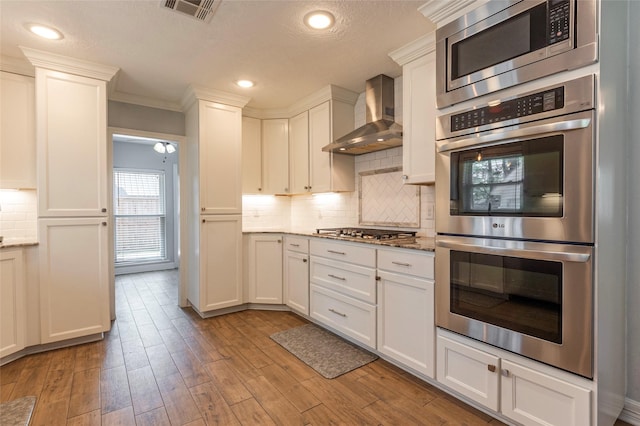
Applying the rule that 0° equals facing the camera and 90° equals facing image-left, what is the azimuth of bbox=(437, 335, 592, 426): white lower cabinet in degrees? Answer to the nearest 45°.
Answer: approximately 45°

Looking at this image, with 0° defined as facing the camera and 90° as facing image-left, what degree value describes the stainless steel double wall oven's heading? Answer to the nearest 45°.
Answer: approximately 45°

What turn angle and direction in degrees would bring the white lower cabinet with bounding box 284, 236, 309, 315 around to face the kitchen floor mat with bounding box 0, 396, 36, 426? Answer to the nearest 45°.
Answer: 0° — it already faces it

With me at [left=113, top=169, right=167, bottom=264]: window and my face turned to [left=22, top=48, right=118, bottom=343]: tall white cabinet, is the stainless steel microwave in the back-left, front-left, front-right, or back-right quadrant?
front-left

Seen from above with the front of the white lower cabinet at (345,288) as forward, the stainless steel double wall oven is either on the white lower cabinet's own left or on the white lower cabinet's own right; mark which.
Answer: on the white lower cabinet's own left

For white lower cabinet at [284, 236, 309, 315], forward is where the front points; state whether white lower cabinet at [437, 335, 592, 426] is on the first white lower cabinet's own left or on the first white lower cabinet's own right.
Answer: on the first white lower cabinet's own left

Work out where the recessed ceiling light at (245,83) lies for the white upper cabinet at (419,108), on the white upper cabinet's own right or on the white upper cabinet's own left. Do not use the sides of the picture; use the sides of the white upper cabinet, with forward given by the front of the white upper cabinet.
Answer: on the white upper cabinet's own right

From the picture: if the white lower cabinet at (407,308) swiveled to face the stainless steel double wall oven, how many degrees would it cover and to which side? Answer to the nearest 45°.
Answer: approximately 90° to its left

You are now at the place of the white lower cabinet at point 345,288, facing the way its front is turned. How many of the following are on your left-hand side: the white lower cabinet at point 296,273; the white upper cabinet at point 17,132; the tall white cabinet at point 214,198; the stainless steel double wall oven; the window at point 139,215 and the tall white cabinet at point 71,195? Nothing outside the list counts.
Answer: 1

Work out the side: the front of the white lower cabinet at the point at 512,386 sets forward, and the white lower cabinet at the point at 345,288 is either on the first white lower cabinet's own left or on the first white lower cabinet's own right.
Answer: on the first white lower cabinet's own right

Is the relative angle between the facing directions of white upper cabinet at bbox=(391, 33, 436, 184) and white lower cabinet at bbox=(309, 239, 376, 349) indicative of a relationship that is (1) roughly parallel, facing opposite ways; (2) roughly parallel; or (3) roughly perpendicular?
roughly parallel

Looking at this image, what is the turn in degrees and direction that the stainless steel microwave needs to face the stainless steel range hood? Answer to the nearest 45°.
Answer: approximately 90° to its right

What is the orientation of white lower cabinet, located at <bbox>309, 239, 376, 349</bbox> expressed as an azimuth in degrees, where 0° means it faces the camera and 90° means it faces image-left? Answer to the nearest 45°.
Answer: approximately 45°

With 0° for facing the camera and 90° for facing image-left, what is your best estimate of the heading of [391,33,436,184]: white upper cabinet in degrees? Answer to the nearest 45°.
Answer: approximately 45°

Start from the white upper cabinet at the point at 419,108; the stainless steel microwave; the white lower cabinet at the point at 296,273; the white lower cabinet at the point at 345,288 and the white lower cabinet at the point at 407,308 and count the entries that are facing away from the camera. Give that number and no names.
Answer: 0

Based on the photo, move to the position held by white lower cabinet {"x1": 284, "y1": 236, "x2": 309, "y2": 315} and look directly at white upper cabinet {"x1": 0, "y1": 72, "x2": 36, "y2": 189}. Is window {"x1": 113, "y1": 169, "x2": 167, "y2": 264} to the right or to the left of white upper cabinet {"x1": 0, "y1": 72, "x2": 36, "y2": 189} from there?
right

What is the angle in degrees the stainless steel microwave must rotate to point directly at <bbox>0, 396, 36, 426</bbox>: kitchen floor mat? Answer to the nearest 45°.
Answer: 0° — it already faces it

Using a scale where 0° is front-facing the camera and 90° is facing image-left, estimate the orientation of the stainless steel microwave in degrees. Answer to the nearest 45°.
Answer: approximately 45°
